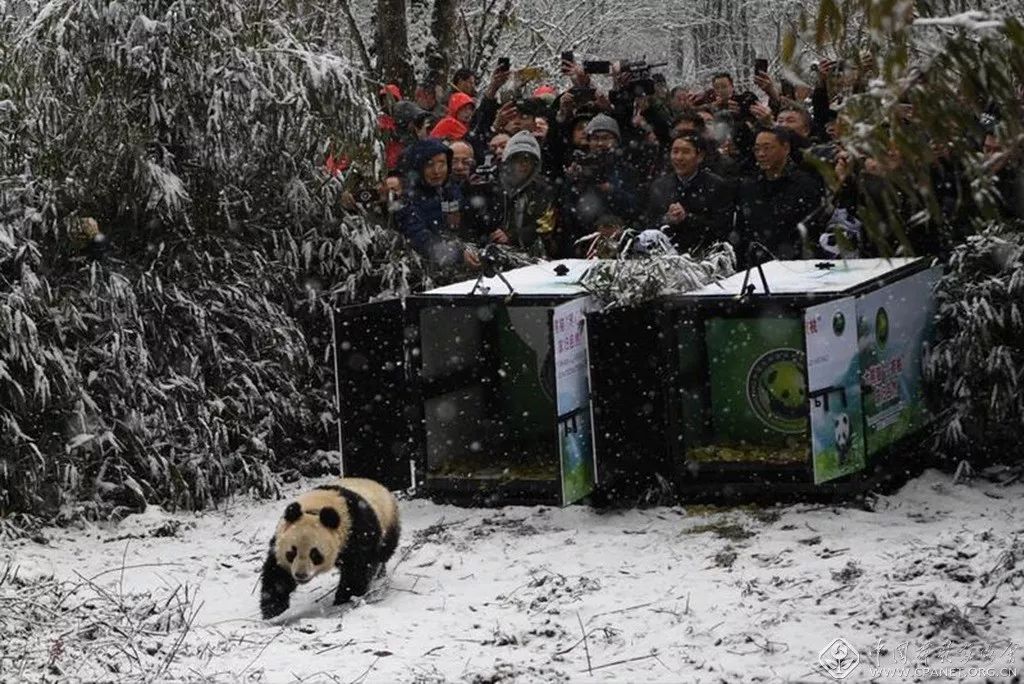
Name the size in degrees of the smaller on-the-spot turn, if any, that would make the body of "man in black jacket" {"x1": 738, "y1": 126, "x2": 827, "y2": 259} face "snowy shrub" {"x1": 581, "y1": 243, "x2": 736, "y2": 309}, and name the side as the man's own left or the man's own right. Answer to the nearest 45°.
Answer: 0° — they already face it

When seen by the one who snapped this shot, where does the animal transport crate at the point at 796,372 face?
facing the viewer and to the left of the viewer

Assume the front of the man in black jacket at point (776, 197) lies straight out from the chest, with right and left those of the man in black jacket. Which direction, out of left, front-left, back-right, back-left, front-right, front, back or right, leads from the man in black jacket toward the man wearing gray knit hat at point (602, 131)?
right

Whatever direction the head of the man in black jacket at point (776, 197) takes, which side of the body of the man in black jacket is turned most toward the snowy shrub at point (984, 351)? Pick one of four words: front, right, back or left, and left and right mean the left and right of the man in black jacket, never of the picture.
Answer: left

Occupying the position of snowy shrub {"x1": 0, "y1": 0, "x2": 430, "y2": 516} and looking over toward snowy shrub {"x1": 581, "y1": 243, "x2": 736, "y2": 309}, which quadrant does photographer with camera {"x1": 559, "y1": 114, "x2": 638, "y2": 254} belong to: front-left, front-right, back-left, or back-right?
front-left

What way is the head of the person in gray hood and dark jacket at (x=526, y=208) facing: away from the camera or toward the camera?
toward the camera

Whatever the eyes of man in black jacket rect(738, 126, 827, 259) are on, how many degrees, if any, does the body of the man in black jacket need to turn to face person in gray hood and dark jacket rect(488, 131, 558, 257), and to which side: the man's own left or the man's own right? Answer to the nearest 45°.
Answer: approximately 90° to the man's own right

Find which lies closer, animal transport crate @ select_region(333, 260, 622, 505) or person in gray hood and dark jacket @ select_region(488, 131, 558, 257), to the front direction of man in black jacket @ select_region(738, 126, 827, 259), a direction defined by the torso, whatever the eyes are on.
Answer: the animal transport crate

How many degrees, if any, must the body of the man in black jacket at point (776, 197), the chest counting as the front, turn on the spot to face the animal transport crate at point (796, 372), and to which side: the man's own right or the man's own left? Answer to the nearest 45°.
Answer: approximately 45° to the man's own left

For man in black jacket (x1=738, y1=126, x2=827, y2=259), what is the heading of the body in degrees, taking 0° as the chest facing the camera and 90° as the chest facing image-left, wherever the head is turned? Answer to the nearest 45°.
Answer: approximately 45°

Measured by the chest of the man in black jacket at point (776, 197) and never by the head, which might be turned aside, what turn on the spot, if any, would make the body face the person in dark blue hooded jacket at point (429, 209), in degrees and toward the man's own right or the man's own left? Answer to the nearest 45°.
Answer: approximately 45° to the man's own right

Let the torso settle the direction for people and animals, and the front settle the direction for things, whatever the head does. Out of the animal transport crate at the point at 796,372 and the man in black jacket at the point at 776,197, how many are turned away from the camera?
0

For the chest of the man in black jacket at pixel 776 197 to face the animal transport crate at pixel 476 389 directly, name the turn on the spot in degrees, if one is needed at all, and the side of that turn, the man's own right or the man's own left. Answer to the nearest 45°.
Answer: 0° — they already face it

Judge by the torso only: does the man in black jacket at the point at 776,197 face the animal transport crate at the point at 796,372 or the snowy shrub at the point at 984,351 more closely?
the animal transport crate

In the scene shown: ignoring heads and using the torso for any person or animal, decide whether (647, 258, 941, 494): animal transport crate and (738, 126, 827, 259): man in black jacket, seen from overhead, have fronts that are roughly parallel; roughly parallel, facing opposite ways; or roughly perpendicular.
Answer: roughly parallel

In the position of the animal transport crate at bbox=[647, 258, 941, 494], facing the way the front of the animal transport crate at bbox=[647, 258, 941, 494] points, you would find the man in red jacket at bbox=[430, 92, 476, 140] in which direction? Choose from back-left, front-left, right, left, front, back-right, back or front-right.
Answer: right

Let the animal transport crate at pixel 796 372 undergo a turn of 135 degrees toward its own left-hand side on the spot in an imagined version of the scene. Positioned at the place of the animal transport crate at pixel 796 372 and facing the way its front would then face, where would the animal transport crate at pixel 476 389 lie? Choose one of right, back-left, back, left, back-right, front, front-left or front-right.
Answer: back

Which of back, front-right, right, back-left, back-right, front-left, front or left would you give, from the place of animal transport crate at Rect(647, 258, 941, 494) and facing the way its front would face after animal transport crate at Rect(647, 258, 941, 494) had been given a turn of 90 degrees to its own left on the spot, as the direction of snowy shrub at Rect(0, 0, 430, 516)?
back-right

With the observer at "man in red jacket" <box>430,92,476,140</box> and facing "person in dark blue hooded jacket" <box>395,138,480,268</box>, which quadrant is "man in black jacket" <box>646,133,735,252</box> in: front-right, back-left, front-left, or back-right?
front-left

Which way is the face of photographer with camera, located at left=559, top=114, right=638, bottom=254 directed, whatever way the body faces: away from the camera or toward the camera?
toward the camera
